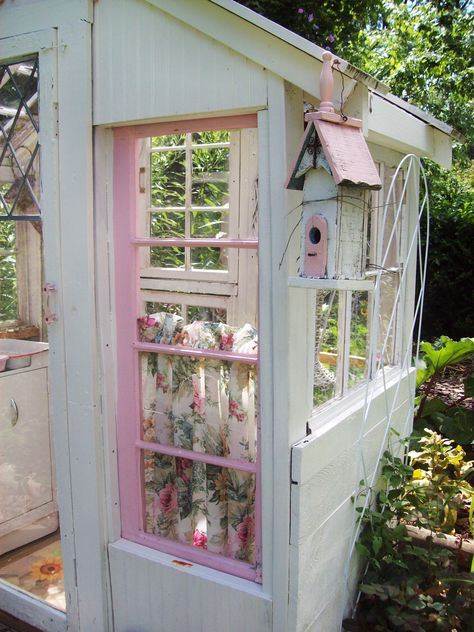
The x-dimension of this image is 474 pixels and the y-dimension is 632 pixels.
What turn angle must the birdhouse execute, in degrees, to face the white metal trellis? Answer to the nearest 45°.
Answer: approximately 135° to its right

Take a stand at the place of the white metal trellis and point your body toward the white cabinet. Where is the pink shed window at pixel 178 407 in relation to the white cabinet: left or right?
left

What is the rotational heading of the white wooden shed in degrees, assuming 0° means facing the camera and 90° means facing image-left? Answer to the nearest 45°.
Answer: approximately 45°

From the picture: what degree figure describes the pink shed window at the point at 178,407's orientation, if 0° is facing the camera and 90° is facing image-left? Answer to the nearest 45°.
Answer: approximately 45°

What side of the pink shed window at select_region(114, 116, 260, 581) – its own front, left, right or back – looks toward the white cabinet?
right

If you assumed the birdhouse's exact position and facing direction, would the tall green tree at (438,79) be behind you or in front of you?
behind
